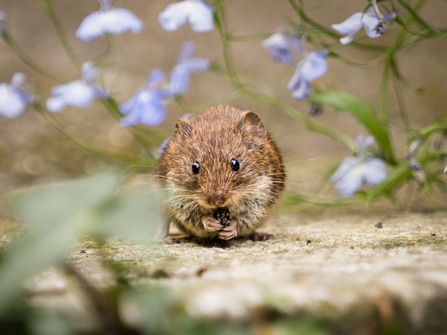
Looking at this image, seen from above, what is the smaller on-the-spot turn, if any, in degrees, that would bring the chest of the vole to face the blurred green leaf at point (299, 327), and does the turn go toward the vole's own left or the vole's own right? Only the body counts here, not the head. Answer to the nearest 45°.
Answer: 0° — it already faces it

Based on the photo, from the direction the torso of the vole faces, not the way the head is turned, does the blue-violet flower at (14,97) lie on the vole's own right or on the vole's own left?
on the vole's own right

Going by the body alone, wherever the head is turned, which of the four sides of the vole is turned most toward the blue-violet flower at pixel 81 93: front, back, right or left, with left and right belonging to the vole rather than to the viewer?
right

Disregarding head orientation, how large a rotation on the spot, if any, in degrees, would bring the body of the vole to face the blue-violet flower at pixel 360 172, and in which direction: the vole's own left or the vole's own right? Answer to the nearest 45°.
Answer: approximately 135° to the vole's own left

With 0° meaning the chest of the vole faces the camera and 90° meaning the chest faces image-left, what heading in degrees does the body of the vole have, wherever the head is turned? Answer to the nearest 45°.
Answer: approximately 0°

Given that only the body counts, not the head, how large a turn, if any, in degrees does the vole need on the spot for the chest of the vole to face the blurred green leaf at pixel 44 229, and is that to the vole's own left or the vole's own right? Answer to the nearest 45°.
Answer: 0° — it already faces it

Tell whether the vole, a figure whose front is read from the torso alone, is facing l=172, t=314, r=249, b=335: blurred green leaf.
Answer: yes

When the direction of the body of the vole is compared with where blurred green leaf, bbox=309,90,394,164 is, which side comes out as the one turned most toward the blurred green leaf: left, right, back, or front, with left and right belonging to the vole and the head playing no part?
left
